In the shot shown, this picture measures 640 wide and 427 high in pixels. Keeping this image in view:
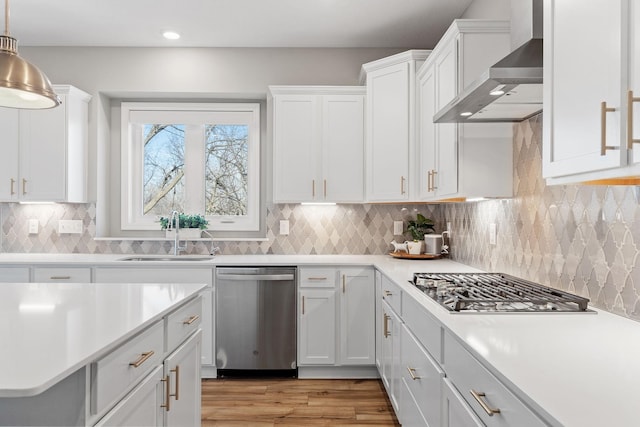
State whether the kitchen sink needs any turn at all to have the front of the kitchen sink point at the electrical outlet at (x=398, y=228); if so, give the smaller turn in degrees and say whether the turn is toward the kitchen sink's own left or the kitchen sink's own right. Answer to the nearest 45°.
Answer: approximately 90° to the kitchen sink's own left

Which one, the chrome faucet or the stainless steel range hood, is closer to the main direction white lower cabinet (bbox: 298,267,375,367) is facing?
the stainless steel range hood

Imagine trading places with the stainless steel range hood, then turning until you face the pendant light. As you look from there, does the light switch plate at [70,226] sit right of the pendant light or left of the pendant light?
right

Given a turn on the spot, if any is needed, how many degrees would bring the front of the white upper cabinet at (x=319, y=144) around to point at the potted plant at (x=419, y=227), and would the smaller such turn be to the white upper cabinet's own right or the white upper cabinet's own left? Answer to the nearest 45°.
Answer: approximately 90° to the white upper cabinet's own left

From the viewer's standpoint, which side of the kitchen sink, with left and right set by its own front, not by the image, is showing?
front

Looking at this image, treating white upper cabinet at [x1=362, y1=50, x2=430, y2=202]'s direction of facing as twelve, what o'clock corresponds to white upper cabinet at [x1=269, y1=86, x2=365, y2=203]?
white upper cabinet at [x1=269, y1=86, x2=365, y2=203] is roughly at 2 o'clock from white upper cabinet at [x1=362, y1=50, x2=430, y2=202].

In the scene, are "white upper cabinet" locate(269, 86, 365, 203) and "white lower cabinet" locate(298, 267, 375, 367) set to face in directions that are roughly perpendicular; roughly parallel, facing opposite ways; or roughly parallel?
roughly parallel

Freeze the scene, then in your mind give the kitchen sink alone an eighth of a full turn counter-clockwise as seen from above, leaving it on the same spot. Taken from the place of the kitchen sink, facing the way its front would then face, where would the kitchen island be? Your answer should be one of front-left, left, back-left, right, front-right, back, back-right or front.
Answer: front-right

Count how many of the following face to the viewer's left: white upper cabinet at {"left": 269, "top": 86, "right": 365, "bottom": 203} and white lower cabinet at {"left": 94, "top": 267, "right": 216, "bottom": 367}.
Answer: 0

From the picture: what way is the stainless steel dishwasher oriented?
toward the camera

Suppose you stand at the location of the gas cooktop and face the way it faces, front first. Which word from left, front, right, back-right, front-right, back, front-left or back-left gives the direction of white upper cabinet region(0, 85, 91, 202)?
front

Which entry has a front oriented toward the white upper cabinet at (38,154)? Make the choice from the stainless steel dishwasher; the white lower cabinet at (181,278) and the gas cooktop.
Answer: the gas cooktop

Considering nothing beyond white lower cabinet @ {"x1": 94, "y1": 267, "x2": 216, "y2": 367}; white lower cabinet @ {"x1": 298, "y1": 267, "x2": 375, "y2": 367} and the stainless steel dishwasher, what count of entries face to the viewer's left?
0

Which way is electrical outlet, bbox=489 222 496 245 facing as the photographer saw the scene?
facing the viewer and to the left of the viewer

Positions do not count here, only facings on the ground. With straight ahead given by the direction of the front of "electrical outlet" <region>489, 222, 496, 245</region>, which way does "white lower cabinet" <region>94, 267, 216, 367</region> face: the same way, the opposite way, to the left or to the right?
to the left

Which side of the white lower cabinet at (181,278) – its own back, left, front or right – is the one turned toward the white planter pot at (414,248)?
left

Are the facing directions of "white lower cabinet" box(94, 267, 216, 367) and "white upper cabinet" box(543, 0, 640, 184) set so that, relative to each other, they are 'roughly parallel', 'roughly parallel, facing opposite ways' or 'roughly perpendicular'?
roughly perpendicular

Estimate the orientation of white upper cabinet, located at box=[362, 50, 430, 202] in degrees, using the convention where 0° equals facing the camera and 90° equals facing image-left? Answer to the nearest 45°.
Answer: approximately 45°
